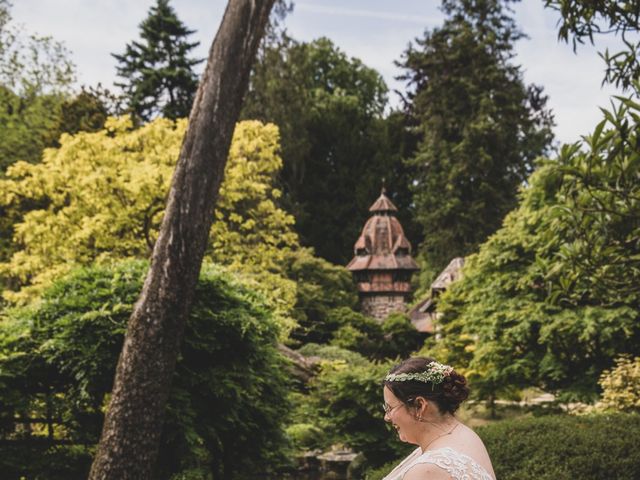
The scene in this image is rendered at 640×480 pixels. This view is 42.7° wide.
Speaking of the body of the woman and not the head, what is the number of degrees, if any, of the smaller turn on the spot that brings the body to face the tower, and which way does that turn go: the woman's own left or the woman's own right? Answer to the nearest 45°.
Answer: approximately 90° to the woman's own right

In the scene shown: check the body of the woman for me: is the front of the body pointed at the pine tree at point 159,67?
no

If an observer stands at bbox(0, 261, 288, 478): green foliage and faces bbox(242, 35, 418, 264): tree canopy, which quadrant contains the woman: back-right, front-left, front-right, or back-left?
back-right

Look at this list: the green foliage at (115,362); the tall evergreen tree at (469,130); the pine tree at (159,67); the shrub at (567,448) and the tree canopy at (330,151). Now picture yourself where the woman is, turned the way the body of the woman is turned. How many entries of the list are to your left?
0

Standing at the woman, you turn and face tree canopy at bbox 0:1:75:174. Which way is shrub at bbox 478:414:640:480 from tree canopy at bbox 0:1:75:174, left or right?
right

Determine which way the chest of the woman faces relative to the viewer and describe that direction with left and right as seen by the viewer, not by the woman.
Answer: facing to the left of the viewer

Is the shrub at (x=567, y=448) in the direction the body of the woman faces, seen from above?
no

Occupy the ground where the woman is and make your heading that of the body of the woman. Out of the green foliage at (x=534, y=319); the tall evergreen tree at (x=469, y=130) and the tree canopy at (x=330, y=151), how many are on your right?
3

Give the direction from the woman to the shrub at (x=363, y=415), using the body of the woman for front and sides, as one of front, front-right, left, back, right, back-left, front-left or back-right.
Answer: right

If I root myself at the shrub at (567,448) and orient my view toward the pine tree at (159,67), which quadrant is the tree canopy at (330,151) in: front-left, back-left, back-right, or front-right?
front-right

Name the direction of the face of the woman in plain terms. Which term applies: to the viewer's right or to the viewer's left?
to the viewer's left

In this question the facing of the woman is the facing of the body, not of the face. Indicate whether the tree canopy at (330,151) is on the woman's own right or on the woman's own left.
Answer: on the woman's own right

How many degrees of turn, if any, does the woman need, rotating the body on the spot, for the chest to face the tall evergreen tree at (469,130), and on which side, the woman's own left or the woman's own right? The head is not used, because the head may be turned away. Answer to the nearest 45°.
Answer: approximately 90° to the woman's own right

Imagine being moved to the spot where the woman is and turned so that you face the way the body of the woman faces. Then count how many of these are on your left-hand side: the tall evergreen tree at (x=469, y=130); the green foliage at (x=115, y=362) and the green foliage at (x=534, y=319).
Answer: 0

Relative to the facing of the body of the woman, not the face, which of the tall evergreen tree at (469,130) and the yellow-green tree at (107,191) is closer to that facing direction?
the yellow-green tree
